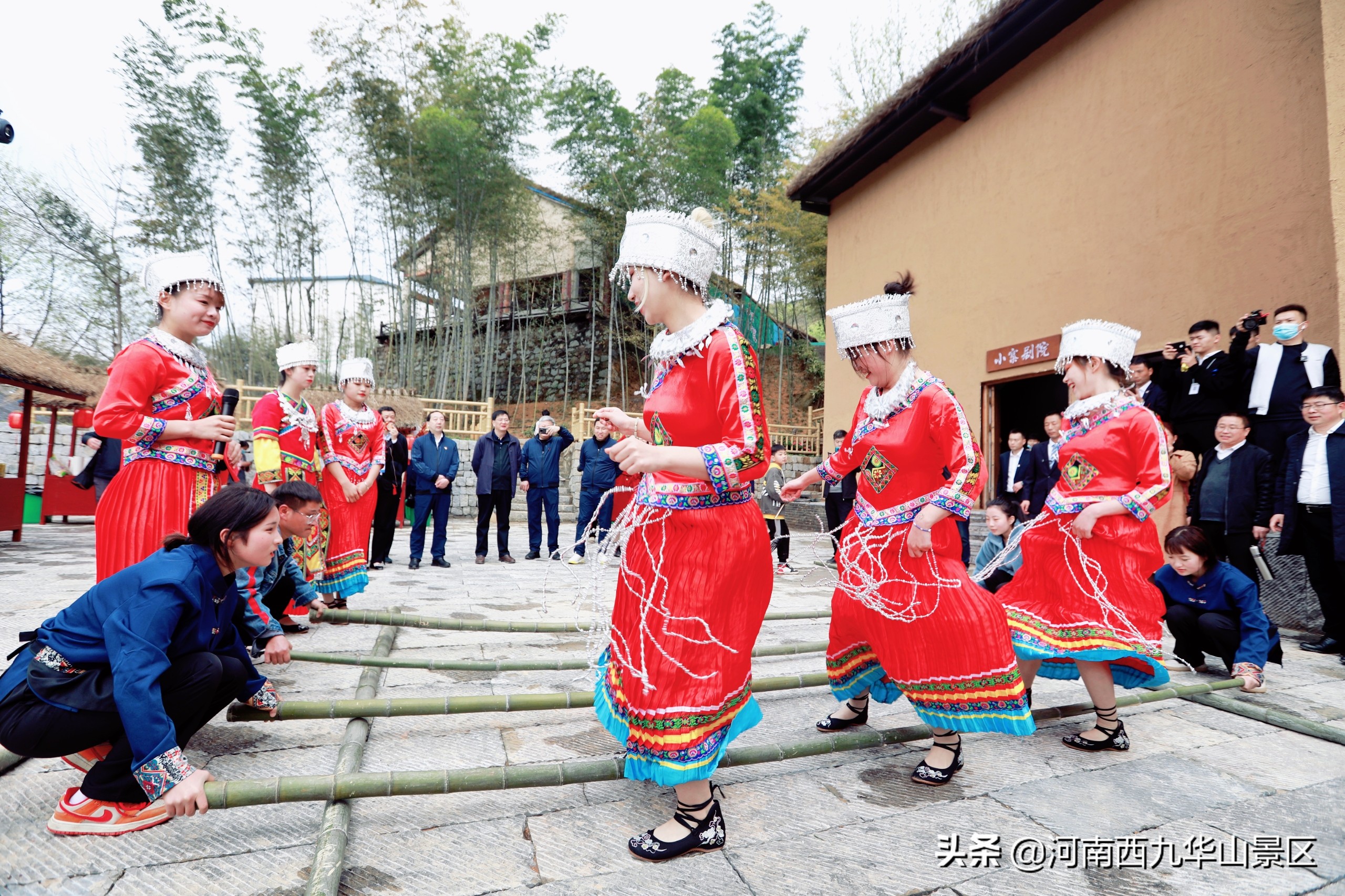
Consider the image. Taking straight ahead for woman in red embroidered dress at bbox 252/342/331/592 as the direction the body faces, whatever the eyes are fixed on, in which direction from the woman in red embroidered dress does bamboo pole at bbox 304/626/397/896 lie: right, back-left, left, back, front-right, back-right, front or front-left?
front-right

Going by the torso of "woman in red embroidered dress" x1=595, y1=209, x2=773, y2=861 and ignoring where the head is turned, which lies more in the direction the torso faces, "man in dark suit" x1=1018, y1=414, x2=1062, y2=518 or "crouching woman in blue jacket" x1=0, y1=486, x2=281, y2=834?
the crouching woman in blue jacket

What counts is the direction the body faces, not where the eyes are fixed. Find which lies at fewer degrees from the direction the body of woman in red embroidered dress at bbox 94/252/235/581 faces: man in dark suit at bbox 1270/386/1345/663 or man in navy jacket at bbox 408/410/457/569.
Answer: the man in dark suit

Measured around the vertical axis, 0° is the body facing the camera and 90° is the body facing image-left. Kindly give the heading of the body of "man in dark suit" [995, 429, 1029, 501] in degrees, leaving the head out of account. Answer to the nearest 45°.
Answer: approximately 45°

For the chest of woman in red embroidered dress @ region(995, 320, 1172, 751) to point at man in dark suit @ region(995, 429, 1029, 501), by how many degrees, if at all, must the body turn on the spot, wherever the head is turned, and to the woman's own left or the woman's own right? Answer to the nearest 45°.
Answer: approximately 135° to the woman's own right

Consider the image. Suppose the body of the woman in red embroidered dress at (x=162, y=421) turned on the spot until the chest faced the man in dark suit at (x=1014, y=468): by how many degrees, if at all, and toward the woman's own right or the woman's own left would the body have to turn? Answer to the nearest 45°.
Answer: approximately 45° to the woman's own left

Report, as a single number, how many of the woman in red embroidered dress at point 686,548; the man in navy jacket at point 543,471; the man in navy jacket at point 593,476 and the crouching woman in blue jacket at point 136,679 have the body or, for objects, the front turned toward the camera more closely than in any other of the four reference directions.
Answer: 2

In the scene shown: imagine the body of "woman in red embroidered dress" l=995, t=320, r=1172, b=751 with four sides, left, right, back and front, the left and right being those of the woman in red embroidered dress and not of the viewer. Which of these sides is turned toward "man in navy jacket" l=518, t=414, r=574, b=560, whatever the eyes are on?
right

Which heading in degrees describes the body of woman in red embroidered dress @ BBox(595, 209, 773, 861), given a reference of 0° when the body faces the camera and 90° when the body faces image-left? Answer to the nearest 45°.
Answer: approximately 90°

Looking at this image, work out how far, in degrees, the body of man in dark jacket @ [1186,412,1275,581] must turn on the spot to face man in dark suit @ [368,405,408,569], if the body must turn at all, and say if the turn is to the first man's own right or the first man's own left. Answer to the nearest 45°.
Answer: approximately 45° to the first man's own right

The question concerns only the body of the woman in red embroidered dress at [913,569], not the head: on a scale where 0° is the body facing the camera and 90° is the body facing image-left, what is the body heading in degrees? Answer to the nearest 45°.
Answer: approximately 45°

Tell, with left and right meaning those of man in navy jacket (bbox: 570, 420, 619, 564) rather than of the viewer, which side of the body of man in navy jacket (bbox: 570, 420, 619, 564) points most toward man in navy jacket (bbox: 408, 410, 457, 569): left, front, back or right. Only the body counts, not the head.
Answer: right
